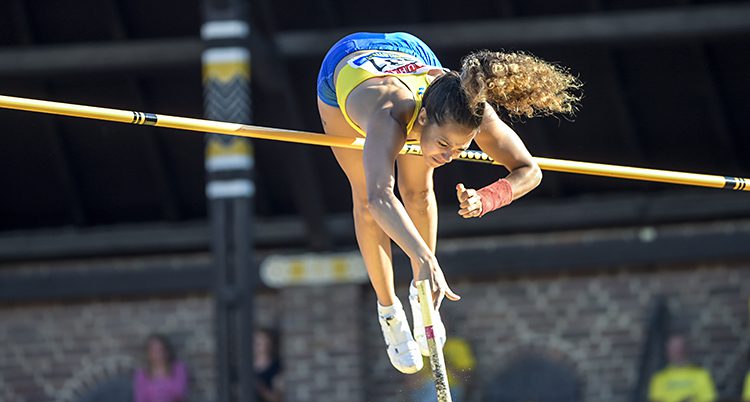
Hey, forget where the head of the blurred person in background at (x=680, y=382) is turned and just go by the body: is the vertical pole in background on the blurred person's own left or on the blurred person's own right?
on the blurred person's own right

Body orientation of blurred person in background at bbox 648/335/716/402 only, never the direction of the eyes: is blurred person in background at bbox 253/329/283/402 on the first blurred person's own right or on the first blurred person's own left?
on the first blurred person's own right

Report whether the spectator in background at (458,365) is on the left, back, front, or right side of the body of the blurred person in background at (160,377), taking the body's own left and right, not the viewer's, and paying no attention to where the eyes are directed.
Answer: left

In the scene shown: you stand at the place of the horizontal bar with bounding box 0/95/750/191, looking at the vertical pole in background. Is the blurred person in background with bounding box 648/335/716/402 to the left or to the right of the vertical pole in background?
right

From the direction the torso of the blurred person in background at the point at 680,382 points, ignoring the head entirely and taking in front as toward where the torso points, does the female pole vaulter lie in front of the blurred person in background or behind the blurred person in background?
in front

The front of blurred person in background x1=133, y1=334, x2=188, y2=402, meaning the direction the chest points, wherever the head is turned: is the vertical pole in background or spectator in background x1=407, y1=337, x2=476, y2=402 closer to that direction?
the vertical pole in background

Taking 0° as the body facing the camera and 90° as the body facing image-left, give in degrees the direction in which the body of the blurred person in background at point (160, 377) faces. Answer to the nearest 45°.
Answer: approximately 0°

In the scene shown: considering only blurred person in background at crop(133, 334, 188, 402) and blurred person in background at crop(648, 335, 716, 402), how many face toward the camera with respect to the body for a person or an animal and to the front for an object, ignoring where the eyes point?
2

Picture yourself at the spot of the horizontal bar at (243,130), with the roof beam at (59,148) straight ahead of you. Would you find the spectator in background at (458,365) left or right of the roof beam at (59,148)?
right
